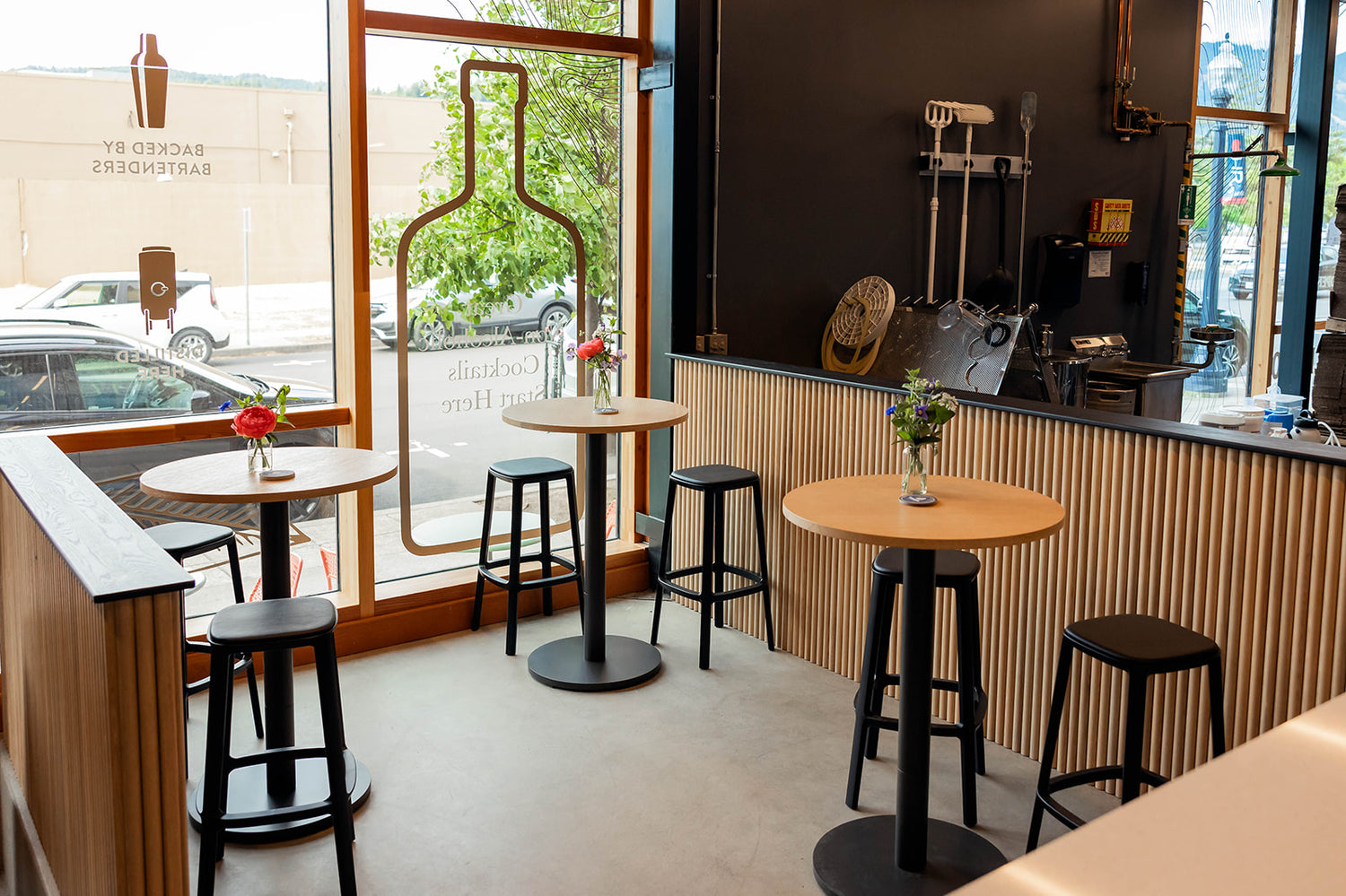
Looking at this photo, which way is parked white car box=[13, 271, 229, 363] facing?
to the viewer's left

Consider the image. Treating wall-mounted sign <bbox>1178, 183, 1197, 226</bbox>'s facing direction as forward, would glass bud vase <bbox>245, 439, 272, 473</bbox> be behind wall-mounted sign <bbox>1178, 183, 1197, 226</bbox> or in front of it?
in front

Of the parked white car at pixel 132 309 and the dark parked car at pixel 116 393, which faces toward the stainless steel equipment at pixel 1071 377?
the dark parked car

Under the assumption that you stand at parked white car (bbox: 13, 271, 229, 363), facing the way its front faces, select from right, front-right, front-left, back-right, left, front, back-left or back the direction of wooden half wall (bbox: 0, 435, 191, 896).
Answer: left

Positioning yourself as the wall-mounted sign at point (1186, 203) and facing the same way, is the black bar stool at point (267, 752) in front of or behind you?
in front

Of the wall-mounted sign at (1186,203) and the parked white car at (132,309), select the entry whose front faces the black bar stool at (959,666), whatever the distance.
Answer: the wall-mounted sign

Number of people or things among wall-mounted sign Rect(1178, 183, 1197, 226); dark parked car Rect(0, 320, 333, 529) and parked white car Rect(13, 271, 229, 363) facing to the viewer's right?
1

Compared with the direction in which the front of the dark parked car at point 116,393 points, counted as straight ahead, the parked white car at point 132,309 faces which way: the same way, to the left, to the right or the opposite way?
the opposite way

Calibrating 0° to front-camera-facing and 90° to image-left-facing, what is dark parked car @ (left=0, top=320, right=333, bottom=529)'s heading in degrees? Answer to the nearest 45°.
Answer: approximately 270°

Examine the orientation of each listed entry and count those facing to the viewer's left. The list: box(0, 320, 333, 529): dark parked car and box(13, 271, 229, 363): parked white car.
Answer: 1
